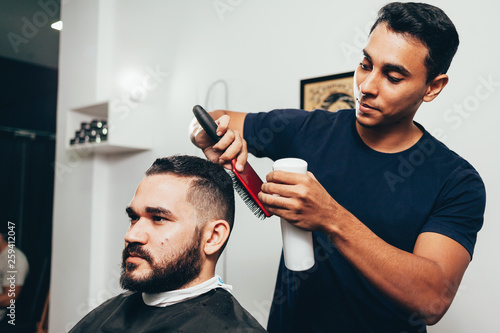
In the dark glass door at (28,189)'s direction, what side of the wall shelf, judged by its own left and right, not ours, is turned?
right

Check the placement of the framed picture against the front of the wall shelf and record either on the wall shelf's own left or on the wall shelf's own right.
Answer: on the wall shelf's own left

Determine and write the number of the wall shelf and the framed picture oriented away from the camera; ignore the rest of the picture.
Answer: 0

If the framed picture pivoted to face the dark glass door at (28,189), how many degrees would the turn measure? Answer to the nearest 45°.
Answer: approximately 90° to its right

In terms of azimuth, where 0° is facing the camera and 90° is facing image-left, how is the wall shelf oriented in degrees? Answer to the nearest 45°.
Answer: approximately 45°

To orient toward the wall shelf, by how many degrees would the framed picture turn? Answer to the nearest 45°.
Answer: approximately 45° to its right
